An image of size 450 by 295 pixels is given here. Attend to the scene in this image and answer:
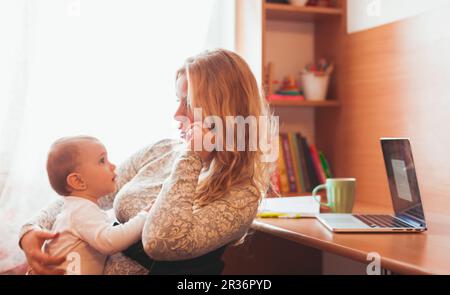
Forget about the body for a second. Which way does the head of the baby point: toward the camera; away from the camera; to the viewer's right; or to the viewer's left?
to the viewer's right

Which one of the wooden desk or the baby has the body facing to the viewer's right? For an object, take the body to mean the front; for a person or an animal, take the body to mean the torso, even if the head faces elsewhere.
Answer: the baby

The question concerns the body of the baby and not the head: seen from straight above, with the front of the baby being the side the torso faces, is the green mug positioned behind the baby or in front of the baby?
in front

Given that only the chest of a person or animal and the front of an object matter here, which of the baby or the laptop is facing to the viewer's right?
the baby

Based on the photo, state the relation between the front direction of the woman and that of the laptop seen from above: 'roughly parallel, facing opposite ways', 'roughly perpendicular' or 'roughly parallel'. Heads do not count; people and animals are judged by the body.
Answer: roughly parallel

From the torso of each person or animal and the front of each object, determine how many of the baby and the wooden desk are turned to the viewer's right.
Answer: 1

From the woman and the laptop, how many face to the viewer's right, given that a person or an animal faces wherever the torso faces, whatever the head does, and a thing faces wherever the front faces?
0

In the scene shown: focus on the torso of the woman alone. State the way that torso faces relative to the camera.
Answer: to the viewer's left

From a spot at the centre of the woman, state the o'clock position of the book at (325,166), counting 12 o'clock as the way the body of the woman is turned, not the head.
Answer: The book is roughly at 4 o'clock from the woman.

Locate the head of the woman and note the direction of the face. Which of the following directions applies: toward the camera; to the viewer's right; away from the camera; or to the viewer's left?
to the viewer's left

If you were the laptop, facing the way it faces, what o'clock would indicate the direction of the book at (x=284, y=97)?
The book is roughly at 2 o'clock from the laptop.

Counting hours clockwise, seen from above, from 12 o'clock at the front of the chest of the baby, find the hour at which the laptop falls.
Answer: The laptop is roughly at 12 o'clock from the baby.

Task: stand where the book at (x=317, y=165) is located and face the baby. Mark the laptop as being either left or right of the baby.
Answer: left

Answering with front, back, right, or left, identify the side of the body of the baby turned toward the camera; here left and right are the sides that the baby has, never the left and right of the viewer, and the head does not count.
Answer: right

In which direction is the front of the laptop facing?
to the viewer's left

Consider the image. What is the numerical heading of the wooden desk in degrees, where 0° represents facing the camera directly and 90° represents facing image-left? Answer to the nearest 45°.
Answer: approximately 45°

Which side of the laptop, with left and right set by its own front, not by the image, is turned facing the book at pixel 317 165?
right
